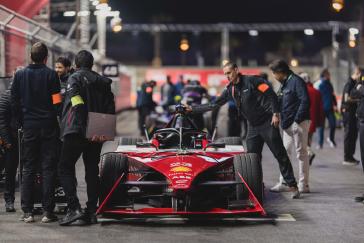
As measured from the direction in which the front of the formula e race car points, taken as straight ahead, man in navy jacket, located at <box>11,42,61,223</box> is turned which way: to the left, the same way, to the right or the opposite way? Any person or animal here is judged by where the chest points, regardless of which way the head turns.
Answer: the opposite way

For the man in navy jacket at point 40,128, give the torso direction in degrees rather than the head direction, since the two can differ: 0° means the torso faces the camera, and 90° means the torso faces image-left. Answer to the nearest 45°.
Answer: approximately 180°

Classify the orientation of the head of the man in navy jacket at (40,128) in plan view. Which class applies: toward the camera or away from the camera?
away from the camera

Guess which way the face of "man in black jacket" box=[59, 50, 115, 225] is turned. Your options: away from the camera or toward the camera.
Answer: away from the camera
